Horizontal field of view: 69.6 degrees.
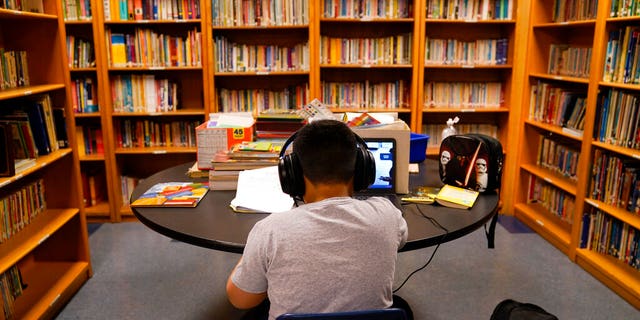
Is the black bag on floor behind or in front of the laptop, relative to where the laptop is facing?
in front

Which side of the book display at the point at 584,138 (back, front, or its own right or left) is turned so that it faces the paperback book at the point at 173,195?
front

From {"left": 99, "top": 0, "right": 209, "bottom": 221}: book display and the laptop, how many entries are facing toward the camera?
2

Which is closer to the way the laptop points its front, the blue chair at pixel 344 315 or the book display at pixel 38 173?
the blue chair

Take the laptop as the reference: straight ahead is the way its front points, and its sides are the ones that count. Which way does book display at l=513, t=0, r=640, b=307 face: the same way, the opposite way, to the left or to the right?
to the right

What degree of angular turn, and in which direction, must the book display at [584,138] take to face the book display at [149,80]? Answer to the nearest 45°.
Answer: approximately 45° to its right

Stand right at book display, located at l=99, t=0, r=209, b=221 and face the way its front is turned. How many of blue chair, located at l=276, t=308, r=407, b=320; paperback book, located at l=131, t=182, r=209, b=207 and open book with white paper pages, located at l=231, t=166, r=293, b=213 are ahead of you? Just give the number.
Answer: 3

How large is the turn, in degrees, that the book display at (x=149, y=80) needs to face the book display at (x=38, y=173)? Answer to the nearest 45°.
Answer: approximately 45° to its right

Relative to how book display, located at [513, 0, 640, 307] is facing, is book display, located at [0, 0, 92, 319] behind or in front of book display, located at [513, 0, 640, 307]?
in front

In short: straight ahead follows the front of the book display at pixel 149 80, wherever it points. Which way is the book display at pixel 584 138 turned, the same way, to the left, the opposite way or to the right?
to the right

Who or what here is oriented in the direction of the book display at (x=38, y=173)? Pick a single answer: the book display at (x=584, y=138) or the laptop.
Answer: the book display at (x=584, y=138)
